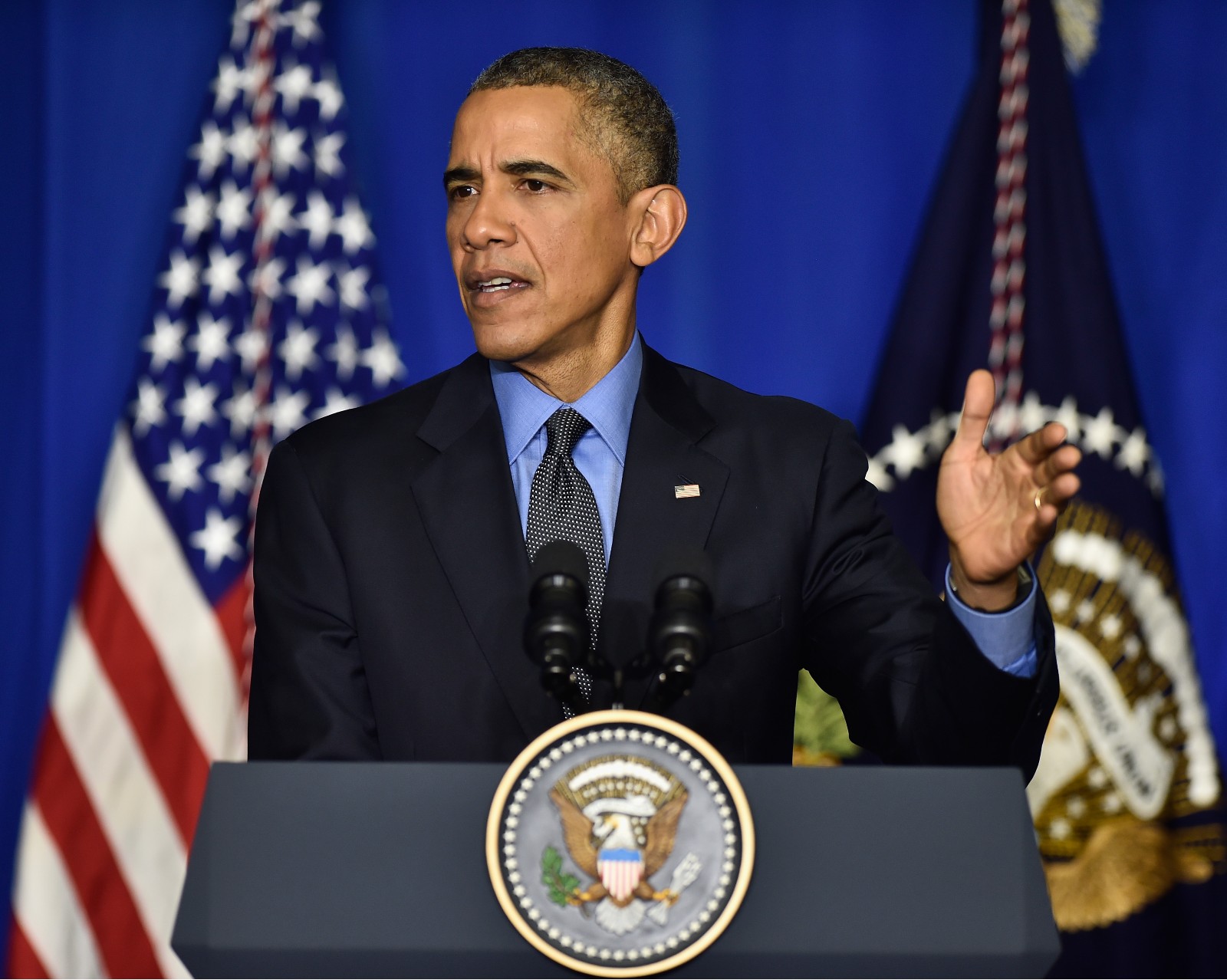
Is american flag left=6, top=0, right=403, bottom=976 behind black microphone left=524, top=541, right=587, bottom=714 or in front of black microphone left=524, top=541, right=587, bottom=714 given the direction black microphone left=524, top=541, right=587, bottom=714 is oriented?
in front

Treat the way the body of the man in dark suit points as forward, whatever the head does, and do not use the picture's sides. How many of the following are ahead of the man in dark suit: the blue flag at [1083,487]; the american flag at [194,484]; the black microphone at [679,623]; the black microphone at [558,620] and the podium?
3

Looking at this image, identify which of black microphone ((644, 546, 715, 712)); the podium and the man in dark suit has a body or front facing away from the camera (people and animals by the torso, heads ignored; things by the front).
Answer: the black microphone

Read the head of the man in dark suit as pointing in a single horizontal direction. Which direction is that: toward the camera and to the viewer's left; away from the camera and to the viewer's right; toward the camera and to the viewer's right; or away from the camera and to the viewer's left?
toward the camera and to the viewer's left

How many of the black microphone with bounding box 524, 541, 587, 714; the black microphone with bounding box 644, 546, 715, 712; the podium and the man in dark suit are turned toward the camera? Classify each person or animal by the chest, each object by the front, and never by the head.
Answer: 2

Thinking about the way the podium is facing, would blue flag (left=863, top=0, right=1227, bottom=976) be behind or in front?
behind

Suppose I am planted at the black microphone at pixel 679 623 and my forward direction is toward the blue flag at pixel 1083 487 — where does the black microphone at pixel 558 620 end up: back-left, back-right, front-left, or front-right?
back-left

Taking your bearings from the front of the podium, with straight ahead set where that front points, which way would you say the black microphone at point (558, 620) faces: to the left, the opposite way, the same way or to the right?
the opposite way

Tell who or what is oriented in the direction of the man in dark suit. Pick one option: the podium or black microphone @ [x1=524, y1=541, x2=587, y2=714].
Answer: the black microphone

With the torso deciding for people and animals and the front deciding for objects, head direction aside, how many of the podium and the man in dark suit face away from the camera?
0

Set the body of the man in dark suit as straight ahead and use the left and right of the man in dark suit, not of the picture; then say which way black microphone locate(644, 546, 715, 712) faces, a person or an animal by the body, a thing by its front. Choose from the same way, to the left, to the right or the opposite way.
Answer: the opposite way
